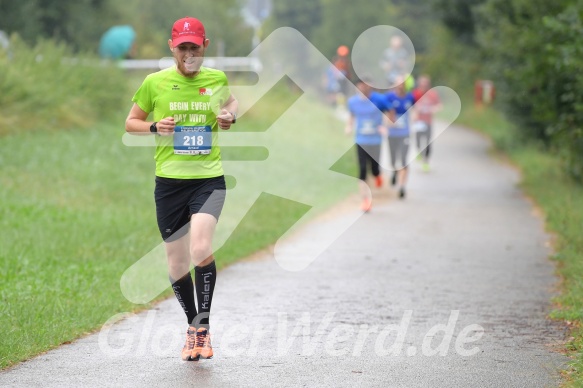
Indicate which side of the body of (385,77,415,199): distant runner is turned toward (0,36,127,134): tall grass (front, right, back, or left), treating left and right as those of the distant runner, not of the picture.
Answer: right

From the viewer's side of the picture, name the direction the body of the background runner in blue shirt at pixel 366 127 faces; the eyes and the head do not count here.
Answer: toward the camera

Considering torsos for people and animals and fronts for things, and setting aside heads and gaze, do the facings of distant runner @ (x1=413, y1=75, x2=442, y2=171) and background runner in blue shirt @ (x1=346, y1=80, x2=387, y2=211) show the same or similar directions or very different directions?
same or similar directions

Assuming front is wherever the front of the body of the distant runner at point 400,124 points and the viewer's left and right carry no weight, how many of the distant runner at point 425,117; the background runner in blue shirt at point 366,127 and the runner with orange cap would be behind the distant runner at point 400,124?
2

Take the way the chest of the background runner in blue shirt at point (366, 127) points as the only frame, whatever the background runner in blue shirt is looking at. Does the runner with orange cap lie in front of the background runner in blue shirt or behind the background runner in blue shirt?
behind

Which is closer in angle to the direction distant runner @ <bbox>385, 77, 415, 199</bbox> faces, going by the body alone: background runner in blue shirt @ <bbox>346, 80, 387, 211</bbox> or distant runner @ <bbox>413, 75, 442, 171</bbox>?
the background runner in blue shirt

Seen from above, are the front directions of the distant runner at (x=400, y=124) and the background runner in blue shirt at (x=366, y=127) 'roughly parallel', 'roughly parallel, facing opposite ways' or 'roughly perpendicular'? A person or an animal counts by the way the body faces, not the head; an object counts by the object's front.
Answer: roughly parallel

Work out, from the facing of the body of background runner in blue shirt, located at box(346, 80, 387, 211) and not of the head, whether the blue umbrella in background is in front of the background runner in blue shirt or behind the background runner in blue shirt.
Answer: behind

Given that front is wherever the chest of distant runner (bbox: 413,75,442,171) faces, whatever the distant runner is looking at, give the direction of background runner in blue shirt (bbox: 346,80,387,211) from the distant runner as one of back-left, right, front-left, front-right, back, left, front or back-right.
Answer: front

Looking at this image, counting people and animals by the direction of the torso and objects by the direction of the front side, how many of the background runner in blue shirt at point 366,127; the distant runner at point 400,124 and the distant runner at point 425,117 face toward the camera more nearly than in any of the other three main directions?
3

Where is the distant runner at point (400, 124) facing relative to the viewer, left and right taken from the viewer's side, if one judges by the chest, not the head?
facing the viewer
